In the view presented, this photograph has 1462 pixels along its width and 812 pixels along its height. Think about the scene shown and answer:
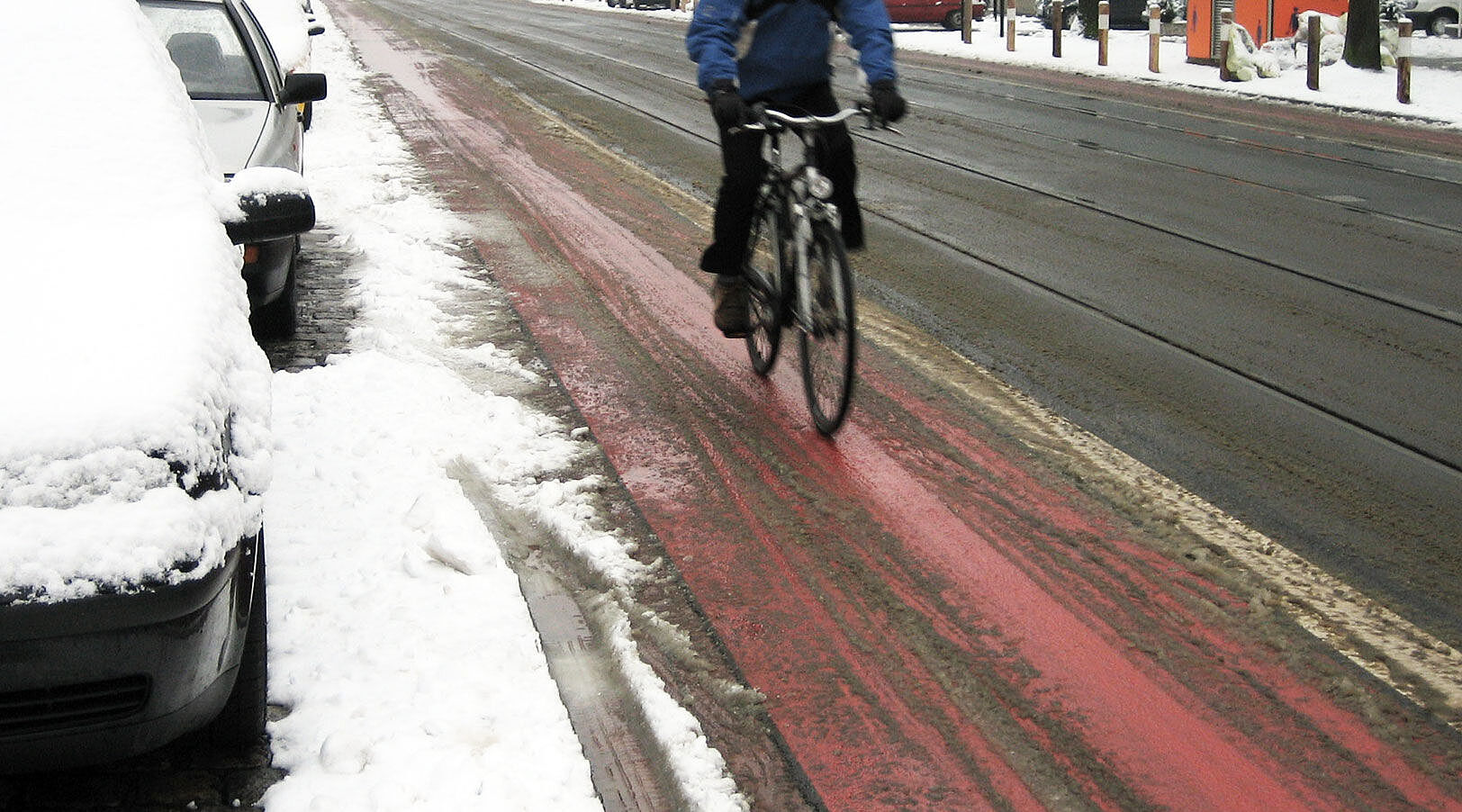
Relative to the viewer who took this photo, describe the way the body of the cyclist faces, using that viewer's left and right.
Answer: facing the viewer

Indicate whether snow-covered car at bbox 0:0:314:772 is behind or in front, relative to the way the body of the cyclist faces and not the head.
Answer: in front

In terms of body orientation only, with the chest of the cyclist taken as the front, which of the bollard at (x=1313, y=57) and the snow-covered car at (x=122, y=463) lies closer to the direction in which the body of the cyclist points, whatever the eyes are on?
the snow-covered car

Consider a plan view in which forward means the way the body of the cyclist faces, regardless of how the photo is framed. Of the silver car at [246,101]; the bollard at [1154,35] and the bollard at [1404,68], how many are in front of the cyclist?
0

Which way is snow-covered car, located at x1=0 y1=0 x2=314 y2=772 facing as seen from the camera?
toward the camera

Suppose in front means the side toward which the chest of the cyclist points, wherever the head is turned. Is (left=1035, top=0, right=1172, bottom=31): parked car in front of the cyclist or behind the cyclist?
behind

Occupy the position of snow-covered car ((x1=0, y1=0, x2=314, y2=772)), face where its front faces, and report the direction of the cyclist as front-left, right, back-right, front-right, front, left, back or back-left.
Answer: back-left

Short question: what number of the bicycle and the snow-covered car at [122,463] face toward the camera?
2

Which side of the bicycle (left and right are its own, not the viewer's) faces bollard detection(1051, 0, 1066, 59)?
back

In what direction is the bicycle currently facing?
toward the camera

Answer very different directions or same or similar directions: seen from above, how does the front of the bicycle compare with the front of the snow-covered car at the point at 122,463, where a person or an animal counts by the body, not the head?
same or similar directions

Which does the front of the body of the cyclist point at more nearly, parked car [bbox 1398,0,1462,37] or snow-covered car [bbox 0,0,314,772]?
the snow-covered car

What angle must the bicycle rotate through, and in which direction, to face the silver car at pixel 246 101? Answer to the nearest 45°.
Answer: approximately 135° to its right
